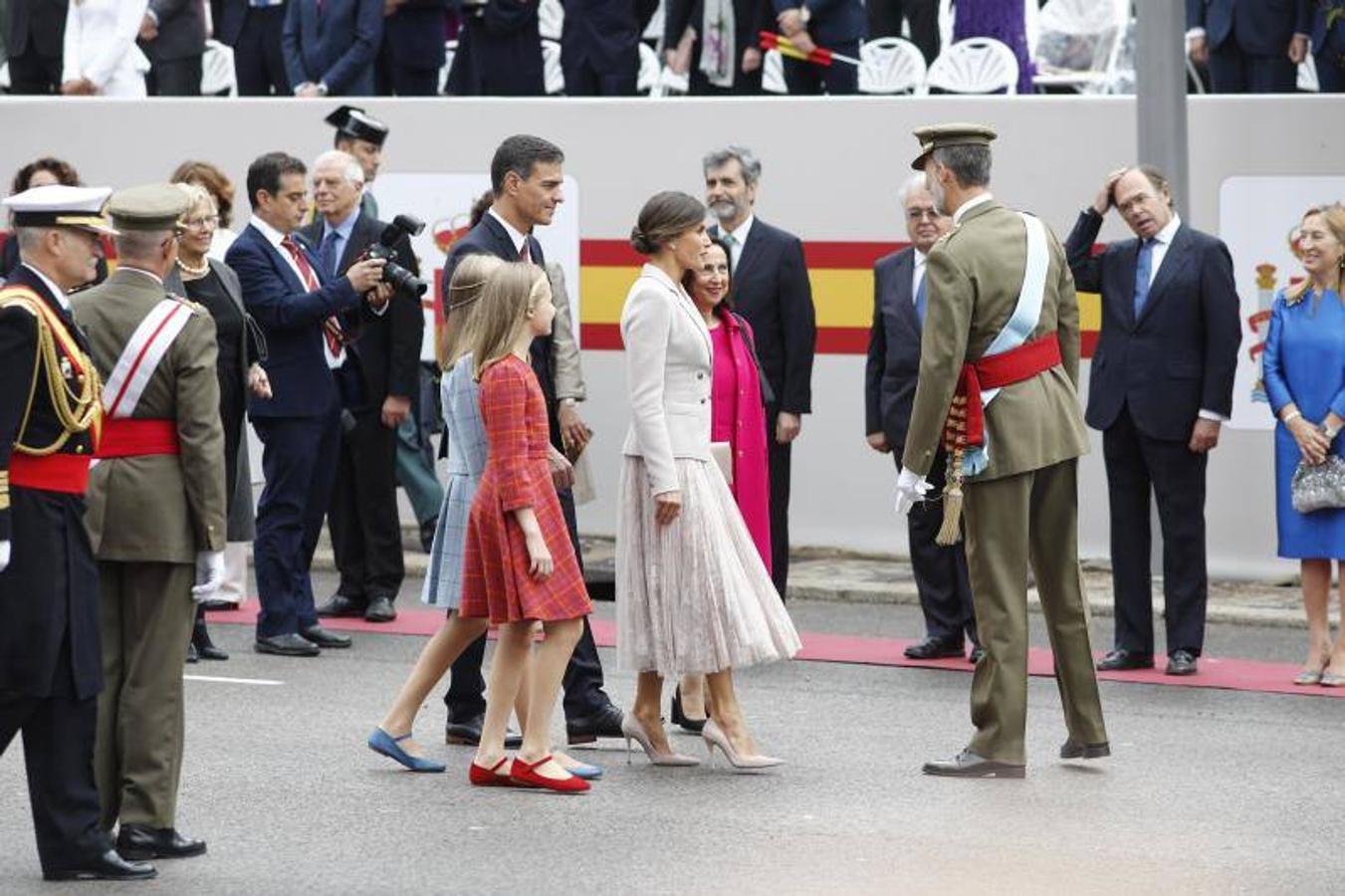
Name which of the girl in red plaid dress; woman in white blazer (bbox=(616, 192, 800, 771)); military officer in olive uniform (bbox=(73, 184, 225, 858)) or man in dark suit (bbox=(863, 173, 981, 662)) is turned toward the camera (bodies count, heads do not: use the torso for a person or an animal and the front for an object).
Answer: the man in dark suit

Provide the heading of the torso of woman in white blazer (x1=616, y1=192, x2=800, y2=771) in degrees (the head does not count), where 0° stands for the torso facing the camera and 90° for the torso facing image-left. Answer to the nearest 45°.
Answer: approximately 270°

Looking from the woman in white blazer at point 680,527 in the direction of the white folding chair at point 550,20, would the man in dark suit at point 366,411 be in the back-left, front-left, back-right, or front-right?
front-left

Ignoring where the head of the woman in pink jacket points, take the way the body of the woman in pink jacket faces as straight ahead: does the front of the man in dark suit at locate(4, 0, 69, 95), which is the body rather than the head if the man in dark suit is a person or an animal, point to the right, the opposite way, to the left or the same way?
the same way

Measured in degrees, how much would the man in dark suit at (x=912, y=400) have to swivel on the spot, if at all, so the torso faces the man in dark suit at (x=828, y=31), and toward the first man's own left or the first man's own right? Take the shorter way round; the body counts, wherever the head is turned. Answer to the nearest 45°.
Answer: approximately 180°

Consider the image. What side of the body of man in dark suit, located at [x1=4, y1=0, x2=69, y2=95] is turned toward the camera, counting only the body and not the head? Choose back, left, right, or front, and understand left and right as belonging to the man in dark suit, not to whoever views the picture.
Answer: front

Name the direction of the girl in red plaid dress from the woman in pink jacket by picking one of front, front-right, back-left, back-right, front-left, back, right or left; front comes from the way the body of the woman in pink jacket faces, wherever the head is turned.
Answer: front-right

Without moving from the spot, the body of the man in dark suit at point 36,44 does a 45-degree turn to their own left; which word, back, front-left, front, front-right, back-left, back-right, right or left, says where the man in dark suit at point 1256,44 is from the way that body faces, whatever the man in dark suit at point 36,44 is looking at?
front

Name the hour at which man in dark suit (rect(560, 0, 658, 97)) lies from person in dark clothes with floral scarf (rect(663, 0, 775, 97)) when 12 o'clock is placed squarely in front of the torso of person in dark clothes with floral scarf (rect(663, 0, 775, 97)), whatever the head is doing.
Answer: man in dark suit (rect(560, 0, 658, 97)) is roughly at 3 o'clock from person in dark clothes with floral scarf (rect(663, 0, 775, 97)).

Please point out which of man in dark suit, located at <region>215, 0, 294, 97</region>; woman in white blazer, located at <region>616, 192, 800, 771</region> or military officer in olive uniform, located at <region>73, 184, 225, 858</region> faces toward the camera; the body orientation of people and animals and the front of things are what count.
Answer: the man in dark suit

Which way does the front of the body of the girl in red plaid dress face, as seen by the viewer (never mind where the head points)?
to the viewer's right

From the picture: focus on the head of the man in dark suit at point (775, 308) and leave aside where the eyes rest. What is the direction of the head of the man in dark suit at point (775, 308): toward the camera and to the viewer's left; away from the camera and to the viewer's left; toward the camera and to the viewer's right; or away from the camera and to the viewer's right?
toward the camera and to the viewer's left

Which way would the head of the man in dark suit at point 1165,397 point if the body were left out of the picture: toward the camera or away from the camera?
toward the camera

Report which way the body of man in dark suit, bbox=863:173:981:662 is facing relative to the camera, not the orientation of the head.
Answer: toward the camera

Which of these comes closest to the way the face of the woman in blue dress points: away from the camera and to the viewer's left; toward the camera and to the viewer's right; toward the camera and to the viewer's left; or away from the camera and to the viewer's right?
toward the camera and to the viewer's left

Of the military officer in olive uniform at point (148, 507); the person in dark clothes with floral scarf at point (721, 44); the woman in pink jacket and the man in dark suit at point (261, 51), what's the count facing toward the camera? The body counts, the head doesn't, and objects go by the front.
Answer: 3

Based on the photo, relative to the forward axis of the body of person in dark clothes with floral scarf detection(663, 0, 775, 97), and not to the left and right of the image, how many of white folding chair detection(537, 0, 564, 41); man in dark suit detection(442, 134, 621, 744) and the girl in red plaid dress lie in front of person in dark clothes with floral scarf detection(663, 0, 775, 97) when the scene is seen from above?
2
